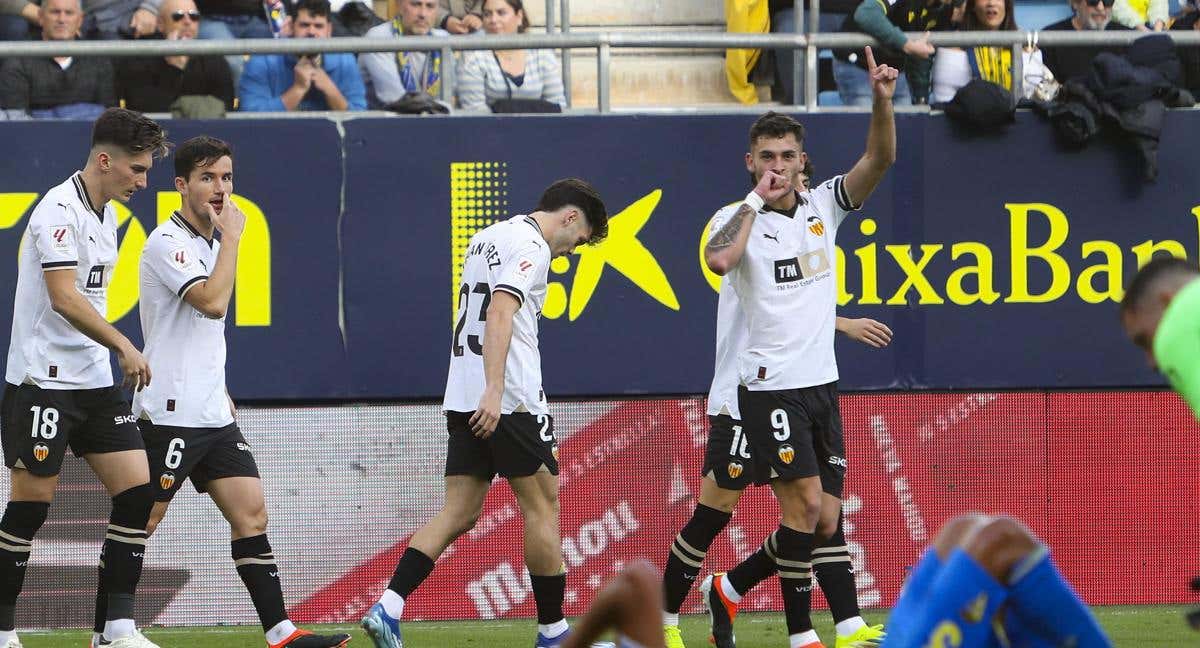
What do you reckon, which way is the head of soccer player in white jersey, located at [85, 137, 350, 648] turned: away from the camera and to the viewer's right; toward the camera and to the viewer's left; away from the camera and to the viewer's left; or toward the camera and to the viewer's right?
toward the camera and to the viewer's right

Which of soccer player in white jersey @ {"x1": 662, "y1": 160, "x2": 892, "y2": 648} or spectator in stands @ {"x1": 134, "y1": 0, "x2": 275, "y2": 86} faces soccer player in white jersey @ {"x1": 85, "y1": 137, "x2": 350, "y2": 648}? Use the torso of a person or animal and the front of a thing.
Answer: the spectator in stands

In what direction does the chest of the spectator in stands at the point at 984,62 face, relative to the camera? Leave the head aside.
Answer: toward the camera

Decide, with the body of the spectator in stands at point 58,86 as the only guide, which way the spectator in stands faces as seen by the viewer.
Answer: toward the camera

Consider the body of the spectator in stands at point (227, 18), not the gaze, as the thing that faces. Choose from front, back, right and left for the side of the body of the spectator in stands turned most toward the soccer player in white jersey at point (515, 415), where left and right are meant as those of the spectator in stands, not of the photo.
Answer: front

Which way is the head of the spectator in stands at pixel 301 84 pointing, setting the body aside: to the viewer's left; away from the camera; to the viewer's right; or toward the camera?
toward the camera

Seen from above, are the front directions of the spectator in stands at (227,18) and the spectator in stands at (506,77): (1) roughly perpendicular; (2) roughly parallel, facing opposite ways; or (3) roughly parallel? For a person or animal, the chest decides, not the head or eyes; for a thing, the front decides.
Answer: roughly parallel

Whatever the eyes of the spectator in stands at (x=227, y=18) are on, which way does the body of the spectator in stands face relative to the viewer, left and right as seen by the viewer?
facing the viewer

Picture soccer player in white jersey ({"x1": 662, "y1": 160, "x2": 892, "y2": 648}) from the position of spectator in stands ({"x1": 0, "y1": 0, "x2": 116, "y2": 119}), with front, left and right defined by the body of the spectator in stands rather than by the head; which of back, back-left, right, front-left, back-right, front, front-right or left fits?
front-left

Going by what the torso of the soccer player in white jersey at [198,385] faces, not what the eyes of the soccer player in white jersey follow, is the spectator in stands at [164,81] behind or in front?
behind

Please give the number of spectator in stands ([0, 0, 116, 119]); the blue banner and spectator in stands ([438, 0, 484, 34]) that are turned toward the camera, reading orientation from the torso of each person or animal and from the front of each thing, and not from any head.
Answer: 3

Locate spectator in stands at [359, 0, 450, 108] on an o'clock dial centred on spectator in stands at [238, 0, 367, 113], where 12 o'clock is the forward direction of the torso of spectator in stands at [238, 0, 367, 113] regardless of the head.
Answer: spectator in stands at [359, 0, 450, 108] is roughly at 9 o'clock from spectator in stands at [238, 0, 367, 113].

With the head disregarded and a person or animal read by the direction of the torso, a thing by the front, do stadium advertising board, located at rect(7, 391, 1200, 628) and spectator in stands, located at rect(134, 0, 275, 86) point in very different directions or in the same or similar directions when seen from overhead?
same or similar directions

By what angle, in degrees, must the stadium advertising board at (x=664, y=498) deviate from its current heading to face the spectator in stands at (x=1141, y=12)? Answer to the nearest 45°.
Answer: approximately 135° to its left
